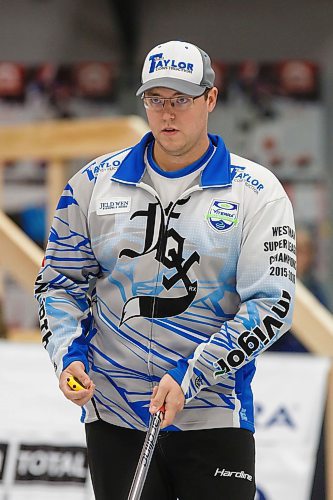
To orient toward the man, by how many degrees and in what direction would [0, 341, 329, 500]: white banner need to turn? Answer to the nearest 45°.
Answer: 0° — it already faces them

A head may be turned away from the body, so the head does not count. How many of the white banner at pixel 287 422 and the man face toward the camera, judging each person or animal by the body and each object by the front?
2

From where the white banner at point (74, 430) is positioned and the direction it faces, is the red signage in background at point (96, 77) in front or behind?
behind

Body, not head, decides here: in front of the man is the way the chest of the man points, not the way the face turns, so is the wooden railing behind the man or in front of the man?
behind

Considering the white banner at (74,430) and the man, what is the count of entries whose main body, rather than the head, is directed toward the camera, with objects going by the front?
2

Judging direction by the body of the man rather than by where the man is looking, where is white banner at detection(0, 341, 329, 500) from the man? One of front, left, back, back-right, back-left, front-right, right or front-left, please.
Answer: back

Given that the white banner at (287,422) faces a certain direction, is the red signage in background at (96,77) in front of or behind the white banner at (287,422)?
behind

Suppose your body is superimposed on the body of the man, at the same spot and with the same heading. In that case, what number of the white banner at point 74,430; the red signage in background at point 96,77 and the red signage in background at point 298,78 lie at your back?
3

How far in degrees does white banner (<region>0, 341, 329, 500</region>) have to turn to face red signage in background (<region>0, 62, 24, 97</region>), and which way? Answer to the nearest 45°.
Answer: approximately 180°
